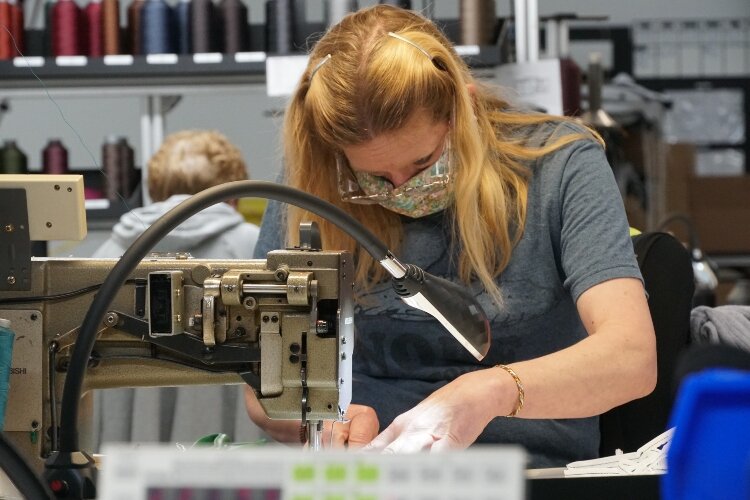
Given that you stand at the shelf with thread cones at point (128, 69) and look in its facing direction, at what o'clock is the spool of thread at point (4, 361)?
The spool of thread is roughly at 12 o'clock from the shelf with thread cones.

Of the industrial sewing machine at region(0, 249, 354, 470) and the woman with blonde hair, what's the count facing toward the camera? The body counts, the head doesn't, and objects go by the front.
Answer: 1

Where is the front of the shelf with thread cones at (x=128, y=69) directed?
toward the camera

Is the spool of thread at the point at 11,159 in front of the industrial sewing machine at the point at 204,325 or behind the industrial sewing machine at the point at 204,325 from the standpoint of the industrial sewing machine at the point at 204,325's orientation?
in front

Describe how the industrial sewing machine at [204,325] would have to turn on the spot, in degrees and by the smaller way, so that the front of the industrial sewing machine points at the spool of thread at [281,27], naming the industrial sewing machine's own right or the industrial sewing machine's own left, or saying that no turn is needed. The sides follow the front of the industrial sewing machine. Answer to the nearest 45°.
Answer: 0° — it already faces it

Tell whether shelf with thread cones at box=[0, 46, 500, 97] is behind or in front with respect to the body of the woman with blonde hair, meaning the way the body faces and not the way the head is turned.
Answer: behind

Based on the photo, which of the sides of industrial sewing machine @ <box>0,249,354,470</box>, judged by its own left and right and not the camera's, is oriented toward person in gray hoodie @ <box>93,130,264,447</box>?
front

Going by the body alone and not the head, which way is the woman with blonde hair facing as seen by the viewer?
toward the camera

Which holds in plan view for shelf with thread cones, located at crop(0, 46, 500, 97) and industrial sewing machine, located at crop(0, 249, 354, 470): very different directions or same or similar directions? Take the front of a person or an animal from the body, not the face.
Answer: very different directions

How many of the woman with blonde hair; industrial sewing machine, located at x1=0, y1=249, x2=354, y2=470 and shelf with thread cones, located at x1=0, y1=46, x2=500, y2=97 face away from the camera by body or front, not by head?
1

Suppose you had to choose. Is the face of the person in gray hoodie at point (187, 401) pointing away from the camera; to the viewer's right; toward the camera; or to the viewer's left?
away from the camera

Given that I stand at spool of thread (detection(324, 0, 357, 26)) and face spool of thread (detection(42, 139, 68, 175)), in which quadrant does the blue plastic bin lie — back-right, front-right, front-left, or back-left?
back-left

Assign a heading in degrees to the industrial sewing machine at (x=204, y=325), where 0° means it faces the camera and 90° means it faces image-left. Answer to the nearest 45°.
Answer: approximately 180°
